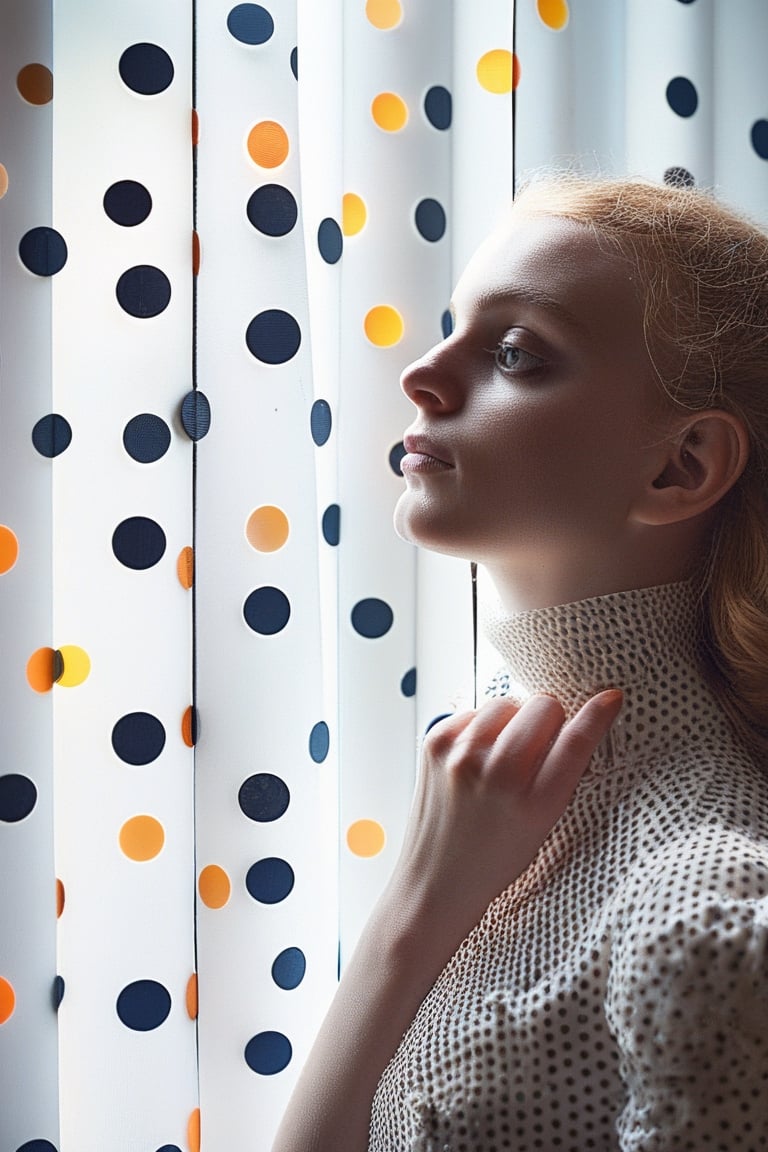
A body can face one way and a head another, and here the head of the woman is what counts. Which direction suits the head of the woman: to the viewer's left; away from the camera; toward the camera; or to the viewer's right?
to the viewer's left

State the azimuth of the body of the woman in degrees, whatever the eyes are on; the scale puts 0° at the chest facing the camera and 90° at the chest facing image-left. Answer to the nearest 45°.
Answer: approximately 90°
